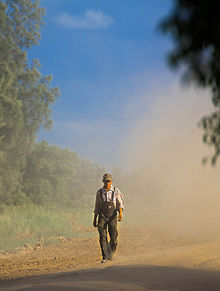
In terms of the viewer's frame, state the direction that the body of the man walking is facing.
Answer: toward the camera
